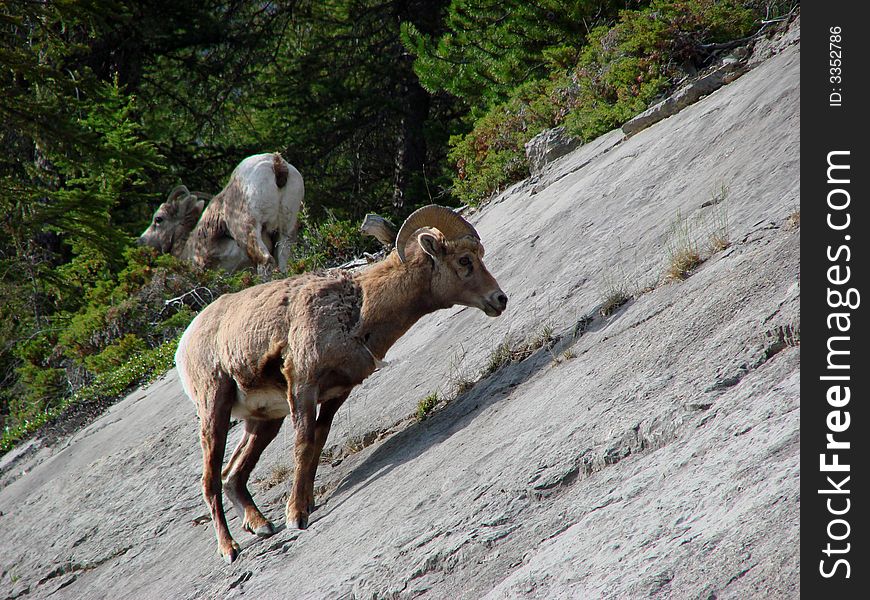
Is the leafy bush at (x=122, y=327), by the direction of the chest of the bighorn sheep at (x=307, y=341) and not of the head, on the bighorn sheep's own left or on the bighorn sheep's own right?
on the bighorn sheep's own left

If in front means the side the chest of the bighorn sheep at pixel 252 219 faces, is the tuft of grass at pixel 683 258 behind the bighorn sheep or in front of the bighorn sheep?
behind

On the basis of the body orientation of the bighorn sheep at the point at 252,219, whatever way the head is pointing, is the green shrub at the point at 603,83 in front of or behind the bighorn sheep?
behind

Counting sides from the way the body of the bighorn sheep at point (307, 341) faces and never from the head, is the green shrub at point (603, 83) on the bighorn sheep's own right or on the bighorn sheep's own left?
on the bighorn sheep's own left

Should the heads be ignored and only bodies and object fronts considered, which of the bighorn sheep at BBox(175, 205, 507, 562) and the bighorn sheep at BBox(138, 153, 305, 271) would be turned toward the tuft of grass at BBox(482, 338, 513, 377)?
the bighorn sheep at BBox(175, 205, 507, 562)

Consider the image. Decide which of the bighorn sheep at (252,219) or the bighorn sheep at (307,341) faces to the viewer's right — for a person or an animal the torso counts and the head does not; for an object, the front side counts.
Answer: the bighorn sheep at (307,341)

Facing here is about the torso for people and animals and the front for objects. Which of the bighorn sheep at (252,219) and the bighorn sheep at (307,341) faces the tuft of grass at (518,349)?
the bighorn sheep at (307,341)

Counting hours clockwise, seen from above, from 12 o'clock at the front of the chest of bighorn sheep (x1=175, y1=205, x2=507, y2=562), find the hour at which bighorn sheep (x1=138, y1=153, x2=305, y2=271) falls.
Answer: bighorn sheep (x1=138, y1=153, x2=305, y2=271) is roughly at 9 o'clock from bighorn sheep (x1=175, y1=205, x2=507, y2=562).

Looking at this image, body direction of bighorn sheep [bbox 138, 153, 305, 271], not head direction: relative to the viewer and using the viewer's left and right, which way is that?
facing away from the viewer and to the left of the viewer

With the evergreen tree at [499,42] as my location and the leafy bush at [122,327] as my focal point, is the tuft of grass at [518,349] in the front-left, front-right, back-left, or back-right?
front-left

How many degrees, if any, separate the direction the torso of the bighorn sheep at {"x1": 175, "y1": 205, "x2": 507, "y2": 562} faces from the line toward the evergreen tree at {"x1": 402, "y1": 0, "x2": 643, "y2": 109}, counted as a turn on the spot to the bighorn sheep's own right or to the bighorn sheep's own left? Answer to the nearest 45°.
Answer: approximately 45° to the bighorn sheep's own left

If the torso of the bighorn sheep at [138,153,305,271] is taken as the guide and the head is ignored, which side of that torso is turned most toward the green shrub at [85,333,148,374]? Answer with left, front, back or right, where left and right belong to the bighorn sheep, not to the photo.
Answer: left

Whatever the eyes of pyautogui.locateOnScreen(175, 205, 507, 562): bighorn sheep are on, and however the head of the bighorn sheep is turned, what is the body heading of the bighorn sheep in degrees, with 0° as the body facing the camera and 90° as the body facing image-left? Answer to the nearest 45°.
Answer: approximately 270°

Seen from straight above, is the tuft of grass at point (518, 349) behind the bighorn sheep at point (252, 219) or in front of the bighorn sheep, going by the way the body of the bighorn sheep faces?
behind

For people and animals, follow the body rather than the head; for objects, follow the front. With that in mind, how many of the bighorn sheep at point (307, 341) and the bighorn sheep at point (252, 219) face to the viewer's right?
1
